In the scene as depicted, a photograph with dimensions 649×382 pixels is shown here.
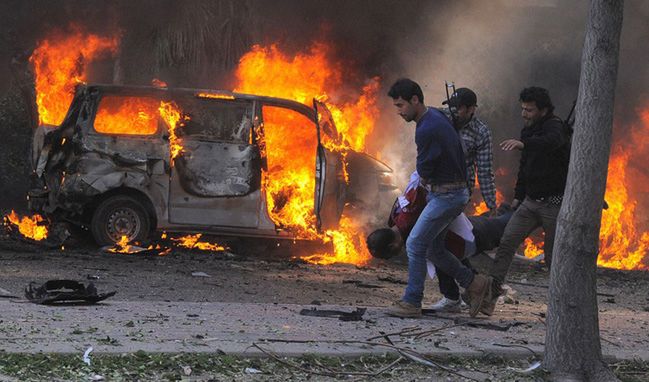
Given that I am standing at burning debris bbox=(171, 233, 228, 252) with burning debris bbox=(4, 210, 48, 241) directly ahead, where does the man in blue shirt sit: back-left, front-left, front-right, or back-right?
back-left

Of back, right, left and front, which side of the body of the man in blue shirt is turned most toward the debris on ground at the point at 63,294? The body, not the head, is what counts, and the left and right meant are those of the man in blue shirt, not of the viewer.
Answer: front

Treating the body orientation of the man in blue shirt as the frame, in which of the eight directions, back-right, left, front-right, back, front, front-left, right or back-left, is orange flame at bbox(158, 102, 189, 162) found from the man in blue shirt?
front-right

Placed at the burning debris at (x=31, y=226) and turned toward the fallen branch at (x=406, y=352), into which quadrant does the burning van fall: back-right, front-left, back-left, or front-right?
front-left

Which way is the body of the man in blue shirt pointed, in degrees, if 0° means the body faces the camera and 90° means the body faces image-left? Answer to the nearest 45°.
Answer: approximately 90°

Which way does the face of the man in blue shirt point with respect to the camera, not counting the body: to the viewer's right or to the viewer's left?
to the viewer's left

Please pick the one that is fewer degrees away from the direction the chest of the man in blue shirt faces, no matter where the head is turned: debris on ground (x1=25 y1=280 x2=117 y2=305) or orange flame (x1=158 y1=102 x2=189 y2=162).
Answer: the debris on ground

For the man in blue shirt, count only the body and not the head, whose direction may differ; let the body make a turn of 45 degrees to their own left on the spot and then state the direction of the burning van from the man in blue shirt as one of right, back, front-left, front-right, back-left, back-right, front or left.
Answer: right

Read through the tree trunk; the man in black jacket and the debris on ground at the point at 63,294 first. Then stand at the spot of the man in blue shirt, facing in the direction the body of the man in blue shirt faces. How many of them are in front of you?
1
